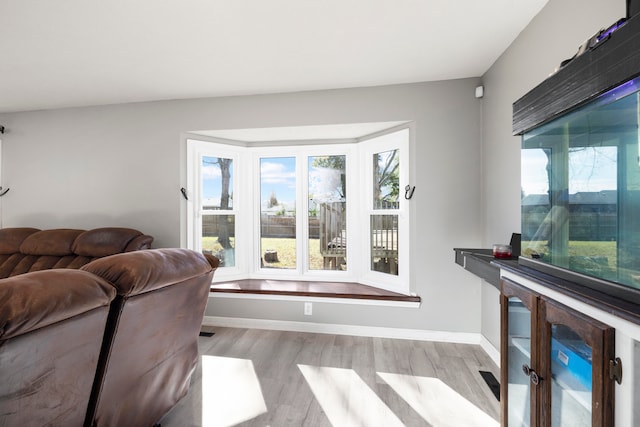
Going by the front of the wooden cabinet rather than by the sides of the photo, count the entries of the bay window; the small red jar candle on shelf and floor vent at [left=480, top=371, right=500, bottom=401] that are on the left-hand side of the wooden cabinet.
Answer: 0

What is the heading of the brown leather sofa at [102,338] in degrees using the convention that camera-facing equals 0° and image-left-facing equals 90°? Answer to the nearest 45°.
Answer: approximately 135°

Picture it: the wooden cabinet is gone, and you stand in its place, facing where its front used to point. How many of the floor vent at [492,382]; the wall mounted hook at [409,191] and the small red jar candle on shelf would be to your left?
0

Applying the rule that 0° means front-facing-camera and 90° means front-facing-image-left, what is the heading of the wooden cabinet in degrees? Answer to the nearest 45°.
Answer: approximately 45°
